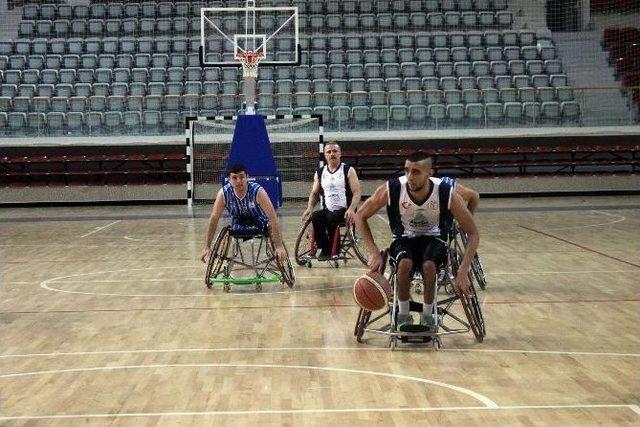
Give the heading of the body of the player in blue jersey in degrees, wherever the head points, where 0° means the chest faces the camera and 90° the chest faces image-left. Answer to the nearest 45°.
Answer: approximately 0°

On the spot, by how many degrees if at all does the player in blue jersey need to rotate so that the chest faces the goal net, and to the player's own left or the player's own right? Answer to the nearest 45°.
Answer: approximately 180°

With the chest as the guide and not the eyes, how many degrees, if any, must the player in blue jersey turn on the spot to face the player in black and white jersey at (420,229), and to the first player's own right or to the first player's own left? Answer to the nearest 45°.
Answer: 0° — they already face them

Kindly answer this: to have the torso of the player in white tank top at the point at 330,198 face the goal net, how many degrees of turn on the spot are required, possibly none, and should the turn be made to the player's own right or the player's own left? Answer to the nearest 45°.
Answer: approximately 180°

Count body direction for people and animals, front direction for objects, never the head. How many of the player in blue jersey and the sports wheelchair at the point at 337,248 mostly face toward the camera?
2
